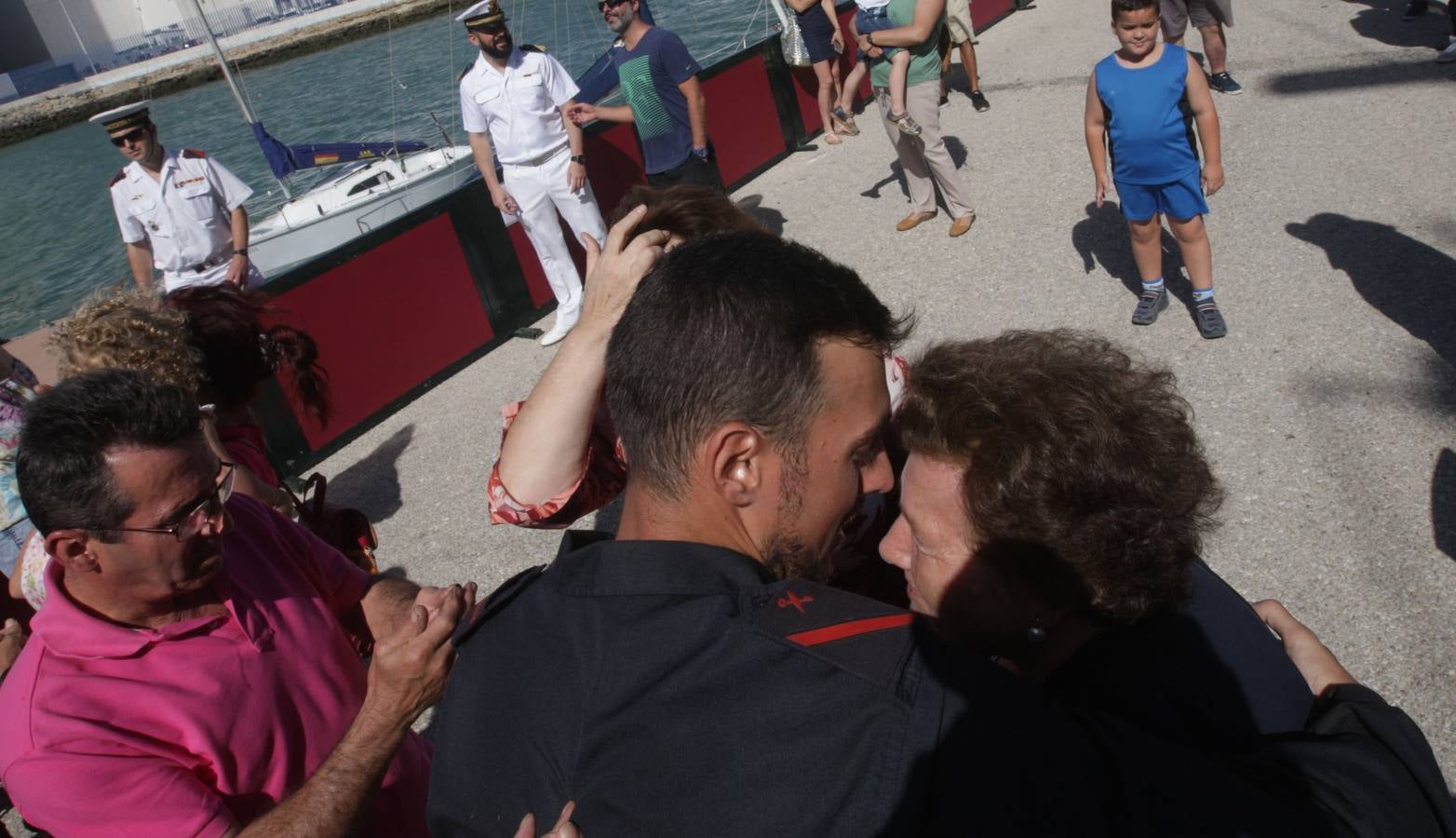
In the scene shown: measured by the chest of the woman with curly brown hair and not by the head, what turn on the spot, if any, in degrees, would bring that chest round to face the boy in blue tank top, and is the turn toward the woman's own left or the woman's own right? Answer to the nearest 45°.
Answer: approximately 90° to the woman's own right

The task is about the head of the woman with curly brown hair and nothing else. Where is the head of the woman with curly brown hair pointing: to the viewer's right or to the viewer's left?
to the viewer's left

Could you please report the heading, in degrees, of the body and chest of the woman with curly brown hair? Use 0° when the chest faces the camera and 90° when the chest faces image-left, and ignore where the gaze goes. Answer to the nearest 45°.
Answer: approximately 90°

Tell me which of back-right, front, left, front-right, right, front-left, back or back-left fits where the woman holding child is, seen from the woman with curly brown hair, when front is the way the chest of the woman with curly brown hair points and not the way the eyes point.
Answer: right

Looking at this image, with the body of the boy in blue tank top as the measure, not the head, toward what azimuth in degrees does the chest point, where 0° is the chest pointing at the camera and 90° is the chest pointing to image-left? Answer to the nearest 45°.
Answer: approximately 0°

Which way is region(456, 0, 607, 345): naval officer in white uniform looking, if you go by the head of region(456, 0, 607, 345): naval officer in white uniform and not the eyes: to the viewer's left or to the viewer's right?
to the viewer's right

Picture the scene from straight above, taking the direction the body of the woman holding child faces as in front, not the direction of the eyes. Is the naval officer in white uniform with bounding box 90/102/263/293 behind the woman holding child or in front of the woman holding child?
in front

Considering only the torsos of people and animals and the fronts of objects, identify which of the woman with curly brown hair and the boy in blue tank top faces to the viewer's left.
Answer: the woman with curly brown hair

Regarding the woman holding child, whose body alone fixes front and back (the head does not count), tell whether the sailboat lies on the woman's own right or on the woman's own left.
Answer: on the woman's own right

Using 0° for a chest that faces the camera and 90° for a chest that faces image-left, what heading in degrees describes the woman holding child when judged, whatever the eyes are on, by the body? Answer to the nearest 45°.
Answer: approximately 45°

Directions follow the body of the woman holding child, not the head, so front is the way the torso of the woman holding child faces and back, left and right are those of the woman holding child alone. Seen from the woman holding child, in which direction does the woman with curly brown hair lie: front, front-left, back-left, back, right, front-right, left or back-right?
front-left
